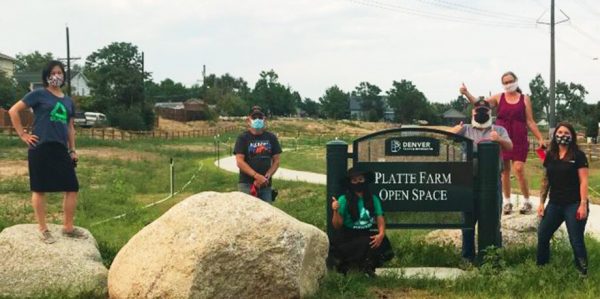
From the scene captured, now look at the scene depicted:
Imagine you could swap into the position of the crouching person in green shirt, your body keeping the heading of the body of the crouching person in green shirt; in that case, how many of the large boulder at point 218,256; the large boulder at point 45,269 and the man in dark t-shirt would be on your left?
0

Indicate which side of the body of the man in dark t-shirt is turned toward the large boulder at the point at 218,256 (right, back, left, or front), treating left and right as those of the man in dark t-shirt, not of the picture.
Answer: front

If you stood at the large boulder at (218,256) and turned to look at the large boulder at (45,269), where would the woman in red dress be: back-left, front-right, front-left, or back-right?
back-right

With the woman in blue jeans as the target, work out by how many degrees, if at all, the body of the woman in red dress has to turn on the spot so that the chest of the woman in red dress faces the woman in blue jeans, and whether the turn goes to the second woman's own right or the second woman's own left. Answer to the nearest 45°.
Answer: approximately 45° to the second woman's own left

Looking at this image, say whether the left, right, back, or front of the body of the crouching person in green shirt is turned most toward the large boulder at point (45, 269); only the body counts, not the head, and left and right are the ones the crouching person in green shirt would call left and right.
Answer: right

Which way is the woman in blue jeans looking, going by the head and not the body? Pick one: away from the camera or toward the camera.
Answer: toward the camera

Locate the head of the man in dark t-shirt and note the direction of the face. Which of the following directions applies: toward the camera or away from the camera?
toward the camera

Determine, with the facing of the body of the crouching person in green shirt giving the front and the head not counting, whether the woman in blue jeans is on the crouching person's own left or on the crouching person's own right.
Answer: on the crouching person's own left

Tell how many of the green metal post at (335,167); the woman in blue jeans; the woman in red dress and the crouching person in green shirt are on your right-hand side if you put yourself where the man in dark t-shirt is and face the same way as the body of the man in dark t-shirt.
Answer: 0

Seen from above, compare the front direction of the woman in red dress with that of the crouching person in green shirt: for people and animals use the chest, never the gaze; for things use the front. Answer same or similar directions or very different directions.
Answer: same or similar directions

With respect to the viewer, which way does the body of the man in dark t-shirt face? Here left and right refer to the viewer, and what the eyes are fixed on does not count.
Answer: facing the viewer

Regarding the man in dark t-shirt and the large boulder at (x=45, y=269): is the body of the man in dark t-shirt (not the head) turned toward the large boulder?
no

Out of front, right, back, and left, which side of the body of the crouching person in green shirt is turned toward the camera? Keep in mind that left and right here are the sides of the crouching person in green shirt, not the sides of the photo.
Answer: front

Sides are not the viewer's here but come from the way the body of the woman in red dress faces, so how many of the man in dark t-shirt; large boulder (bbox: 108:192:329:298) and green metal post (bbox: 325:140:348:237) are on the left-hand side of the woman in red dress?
0

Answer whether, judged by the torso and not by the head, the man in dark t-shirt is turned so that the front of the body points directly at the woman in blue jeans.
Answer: no

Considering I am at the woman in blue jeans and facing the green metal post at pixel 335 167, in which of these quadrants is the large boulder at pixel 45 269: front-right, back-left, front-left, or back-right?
front-left

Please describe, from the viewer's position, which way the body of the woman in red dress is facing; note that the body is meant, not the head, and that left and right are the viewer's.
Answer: facing the viewer

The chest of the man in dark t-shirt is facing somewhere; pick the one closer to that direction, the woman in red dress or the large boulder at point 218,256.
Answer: the large boulder

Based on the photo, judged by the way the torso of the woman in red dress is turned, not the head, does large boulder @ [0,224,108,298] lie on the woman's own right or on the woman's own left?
on the woman's own right

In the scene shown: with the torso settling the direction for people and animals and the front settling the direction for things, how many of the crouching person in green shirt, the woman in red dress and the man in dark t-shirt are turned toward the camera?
3

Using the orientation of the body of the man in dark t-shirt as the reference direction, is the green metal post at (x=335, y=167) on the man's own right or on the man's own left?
on the man's own left

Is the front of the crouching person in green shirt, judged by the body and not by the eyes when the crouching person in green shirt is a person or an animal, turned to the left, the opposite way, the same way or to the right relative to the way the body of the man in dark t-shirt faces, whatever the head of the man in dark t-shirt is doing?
the same way

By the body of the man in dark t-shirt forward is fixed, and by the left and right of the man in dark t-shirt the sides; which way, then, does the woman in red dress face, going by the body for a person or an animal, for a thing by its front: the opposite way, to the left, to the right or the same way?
the same way
